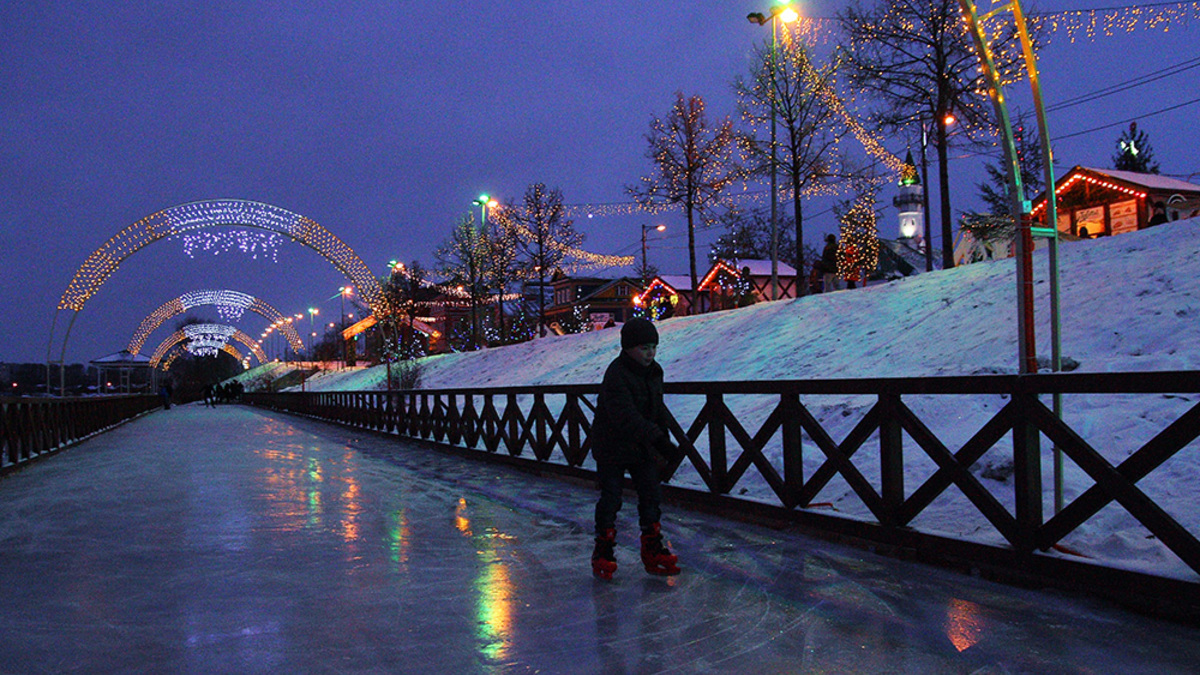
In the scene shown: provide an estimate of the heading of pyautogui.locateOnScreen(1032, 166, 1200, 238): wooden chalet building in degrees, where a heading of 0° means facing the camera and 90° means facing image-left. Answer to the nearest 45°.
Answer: approximately 45°

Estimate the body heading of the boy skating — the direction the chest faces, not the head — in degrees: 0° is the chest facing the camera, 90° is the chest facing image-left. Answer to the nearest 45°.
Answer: approximately 315°

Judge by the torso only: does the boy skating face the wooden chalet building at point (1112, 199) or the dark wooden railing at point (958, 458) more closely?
the dark wooden railing

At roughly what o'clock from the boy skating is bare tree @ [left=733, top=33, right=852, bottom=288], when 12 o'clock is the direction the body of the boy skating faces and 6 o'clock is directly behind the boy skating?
The bare tree is roughly at 8 o'clock from the boy skating.

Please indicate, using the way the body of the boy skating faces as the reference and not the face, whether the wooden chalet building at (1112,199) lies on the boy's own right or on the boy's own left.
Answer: on the boy's own left

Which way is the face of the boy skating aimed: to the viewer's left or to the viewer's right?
to the viewer's right
